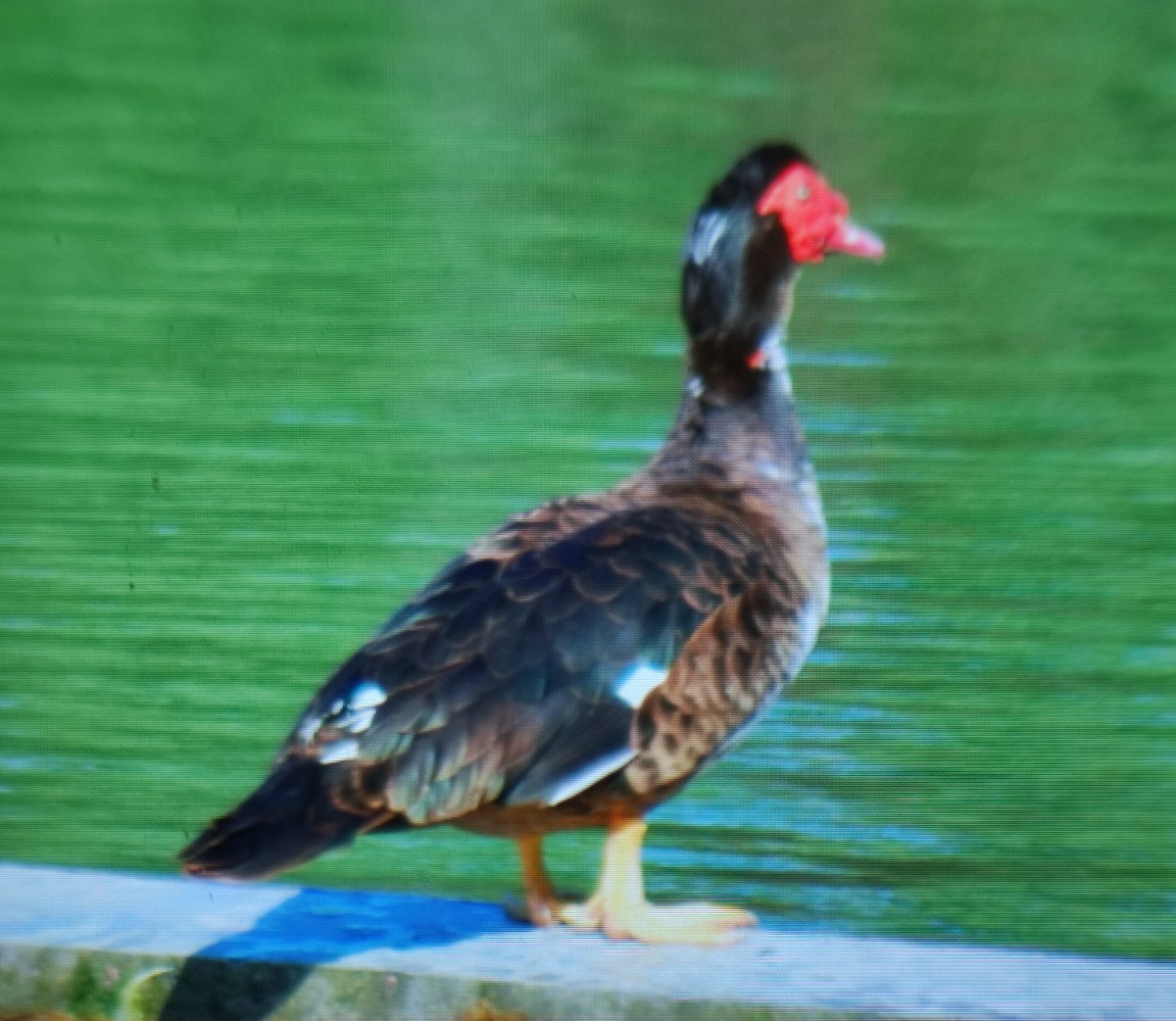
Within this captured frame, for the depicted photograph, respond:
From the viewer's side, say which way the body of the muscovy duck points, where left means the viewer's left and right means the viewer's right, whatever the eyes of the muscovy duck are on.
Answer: facing to the right of the viewer
